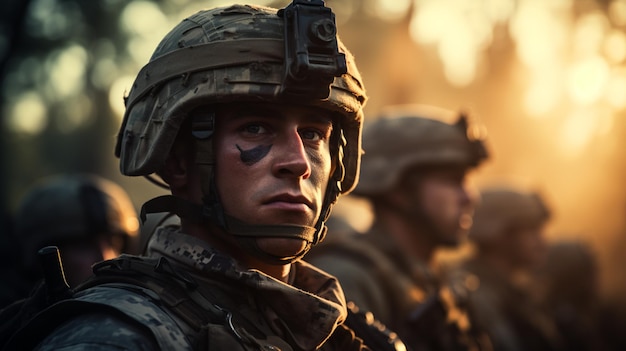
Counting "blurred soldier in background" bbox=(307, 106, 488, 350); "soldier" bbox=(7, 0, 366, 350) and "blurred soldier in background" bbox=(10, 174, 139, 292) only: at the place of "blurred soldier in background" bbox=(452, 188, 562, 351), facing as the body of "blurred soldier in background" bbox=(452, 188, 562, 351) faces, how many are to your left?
0

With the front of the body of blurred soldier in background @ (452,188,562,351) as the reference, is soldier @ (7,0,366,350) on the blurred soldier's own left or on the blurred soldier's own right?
on the blurred soldier's own right

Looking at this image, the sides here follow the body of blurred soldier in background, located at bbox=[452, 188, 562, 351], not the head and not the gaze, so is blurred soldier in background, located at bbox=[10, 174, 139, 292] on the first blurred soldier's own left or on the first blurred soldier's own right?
on the first blurred soldier's own right

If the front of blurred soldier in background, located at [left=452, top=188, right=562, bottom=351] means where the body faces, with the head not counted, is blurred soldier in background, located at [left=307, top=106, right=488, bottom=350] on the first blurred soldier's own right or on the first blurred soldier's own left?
on the first blurred soldier's own right

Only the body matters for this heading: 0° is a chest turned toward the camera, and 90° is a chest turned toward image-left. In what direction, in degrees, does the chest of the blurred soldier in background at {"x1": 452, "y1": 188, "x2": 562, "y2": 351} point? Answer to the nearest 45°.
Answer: approximately 315°

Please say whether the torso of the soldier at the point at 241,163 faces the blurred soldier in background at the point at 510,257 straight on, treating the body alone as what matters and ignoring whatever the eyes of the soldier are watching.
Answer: no

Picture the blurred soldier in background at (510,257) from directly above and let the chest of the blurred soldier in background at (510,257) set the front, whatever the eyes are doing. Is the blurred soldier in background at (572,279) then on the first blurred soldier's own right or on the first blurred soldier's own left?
on the first blurred soldier's own left

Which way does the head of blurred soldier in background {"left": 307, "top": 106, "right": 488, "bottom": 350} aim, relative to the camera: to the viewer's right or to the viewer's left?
to the viewer's right

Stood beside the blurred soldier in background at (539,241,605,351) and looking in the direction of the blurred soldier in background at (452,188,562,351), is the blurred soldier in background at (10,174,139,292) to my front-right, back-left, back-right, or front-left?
front-right

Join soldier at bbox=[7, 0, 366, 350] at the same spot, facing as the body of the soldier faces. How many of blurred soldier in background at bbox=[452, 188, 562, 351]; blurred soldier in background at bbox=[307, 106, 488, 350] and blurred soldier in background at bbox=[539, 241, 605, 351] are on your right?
0

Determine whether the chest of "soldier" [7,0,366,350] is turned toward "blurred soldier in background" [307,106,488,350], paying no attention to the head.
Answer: no
